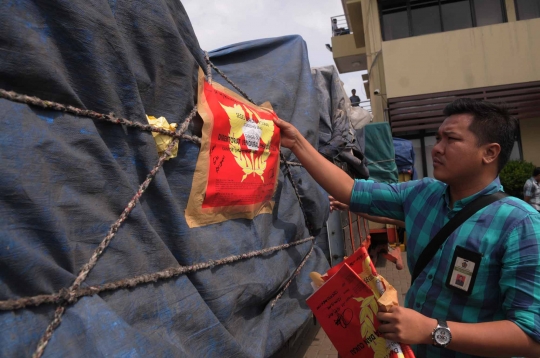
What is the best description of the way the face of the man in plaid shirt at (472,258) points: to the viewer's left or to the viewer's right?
to the viewer's left

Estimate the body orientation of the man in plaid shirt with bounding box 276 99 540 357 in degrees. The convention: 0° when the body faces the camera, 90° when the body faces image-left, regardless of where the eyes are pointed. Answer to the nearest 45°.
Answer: approximately 45°

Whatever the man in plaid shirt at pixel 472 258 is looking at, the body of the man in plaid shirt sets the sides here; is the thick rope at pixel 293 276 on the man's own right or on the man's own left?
on the man's own right

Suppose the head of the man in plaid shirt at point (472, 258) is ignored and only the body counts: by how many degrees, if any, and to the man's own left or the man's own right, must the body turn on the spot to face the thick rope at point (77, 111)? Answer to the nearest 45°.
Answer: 0° — they already face it

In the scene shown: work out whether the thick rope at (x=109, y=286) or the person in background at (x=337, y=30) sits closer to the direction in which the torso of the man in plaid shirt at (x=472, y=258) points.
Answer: the thick rope

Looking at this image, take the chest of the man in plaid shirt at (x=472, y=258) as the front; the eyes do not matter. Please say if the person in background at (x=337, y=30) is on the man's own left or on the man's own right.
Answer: on the man's own right

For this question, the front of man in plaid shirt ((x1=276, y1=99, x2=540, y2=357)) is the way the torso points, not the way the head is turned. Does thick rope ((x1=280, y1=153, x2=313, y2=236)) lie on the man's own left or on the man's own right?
on the man's own right

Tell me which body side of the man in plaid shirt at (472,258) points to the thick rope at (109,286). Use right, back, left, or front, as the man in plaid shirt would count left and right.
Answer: front

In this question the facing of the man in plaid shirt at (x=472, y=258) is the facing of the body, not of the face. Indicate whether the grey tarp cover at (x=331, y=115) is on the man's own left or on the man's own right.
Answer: on the man's own right

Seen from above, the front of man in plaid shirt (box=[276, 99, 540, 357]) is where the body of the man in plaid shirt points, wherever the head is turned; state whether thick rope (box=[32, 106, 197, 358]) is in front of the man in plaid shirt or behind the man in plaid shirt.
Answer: in front
